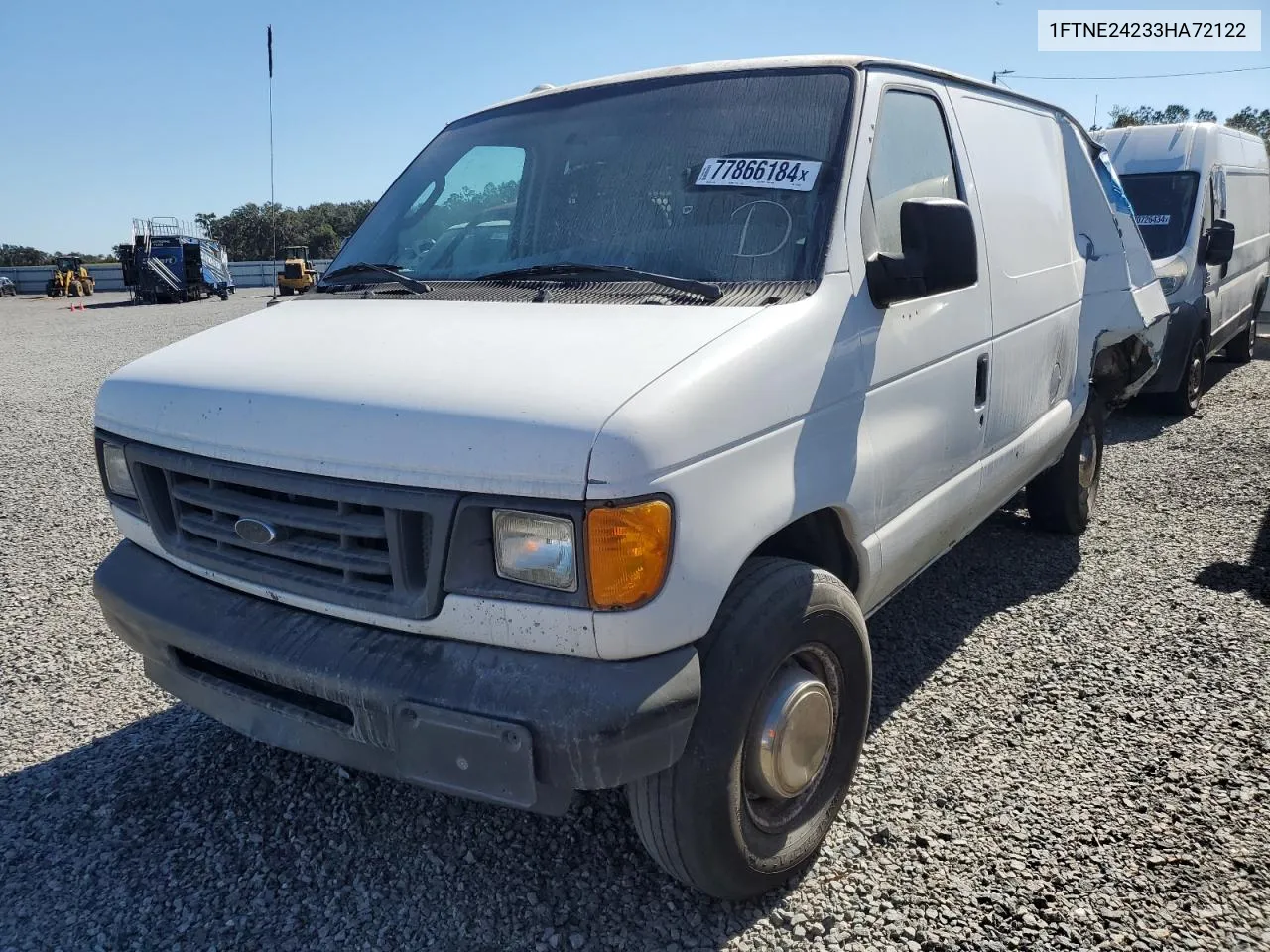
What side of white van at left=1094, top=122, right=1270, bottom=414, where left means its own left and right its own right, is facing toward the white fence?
right

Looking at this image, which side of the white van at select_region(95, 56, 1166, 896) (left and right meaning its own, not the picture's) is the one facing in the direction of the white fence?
right

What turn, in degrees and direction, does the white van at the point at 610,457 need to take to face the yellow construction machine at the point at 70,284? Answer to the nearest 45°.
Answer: approximately 90° to its right

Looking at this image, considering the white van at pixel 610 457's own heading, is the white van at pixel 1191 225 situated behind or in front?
behind

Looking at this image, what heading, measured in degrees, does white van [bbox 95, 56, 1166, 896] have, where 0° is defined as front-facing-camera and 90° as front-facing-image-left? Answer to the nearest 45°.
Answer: approximately 45°
